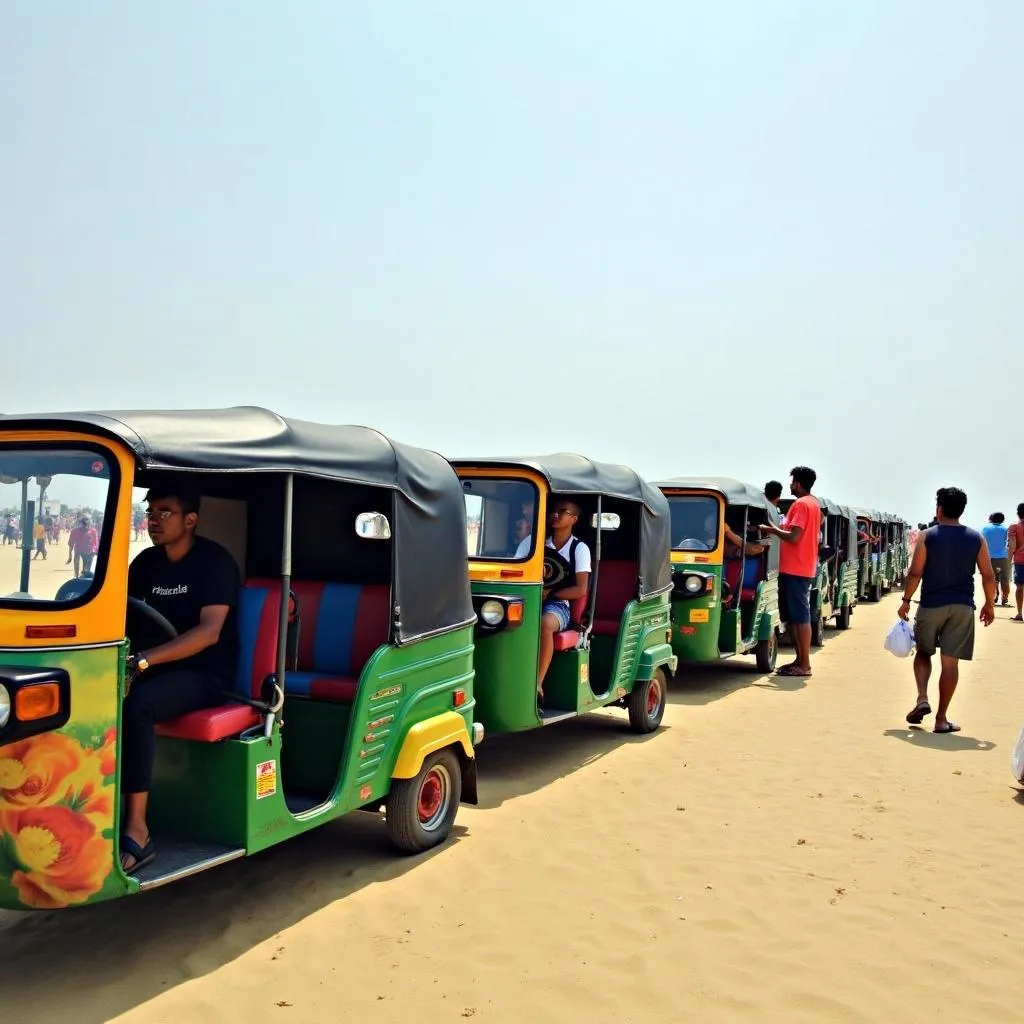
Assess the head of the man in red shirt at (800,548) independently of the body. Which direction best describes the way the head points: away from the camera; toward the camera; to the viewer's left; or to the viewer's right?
to the viewer's left

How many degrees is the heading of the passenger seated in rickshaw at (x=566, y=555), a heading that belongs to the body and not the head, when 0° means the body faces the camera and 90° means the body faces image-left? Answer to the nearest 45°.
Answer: approximately 45°

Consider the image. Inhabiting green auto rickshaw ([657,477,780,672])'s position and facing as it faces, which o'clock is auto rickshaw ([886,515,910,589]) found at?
The auto rickshaw is roughly at 5 o'clock from the green auto rickshaw.

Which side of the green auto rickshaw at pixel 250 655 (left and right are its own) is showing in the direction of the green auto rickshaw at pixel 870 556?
back

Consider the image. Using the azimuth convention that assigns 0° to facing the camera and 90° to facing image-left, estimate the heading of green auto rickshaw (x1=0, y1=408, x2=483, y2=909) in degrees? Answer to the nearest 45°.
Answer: approximately 45°

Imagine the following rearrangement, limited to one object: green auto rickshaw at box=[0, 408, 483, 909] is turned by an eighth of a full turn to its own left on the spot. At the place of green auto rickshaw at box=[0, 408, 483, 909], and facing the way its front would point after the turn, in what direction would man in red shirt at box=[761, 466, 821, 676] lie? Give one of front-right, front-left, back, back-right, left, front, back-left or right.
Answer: back-left

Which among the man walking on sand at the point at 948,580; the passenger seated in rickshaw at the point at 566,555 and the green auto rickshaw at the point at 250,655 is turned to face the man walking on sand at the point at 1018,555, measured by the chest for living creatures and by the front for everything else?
the man walking on sand at the point at 948,580

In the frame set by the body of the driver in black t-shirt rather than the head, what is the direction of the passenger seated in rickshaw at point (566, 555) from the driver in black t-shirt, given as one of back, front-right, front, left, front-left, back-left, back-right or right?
back

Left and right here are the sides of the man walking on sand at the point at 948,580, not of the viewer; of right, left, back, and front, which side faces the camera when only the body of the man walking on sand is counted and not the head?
back

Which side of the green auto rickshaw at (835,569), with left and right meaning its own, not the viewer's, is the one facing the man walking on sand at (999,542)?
back

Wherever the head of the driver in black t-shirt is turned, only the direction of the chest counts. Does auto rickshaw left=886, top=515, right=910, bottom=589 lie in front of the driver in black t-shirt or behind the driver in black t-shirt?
behind

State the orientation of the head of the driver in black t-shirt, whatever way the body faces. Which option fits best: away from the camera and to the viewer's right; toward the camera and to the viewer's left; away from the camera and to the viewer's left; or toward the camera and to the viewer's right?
toward the camera and to the viewer's left

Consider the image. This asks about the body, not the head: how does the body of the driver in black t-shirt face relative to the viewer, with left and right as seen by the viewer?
facing the viewer and to the left of the viewer

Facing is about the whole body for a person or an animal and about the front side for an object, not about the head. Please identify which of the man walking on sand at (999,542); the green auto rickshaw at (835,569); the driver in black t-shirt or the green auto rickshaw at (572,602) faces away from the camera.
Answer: the man walking on sand
